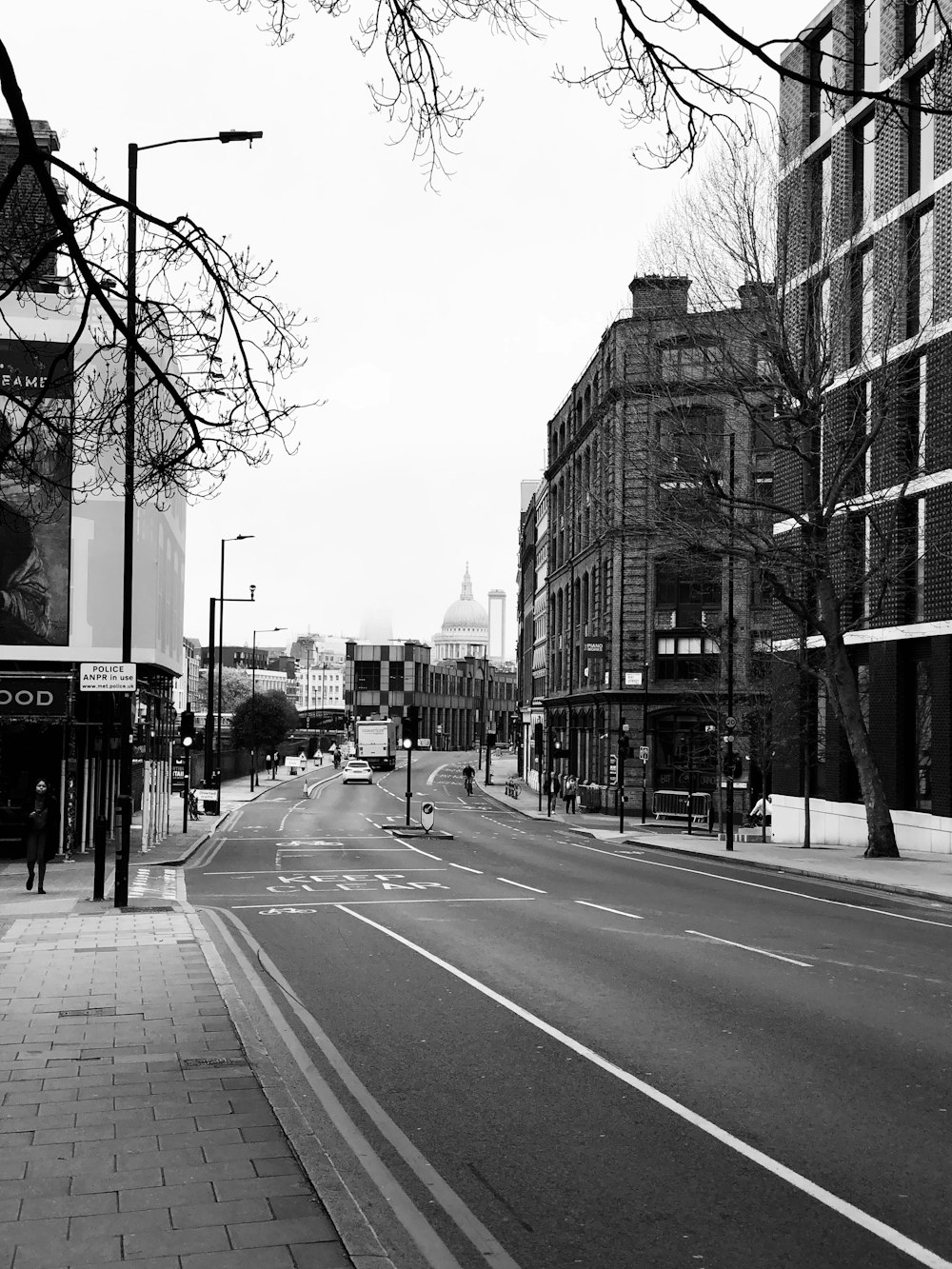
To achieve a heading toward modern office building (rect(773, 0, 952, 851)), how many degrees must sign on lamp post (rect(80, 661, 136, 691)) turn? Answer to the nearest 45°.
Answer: approximately 135° to its left

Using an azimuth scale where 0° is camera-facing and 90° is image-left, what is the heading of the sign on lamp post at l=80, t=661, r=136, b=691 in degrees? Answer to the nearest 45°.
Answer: approximately 0°
